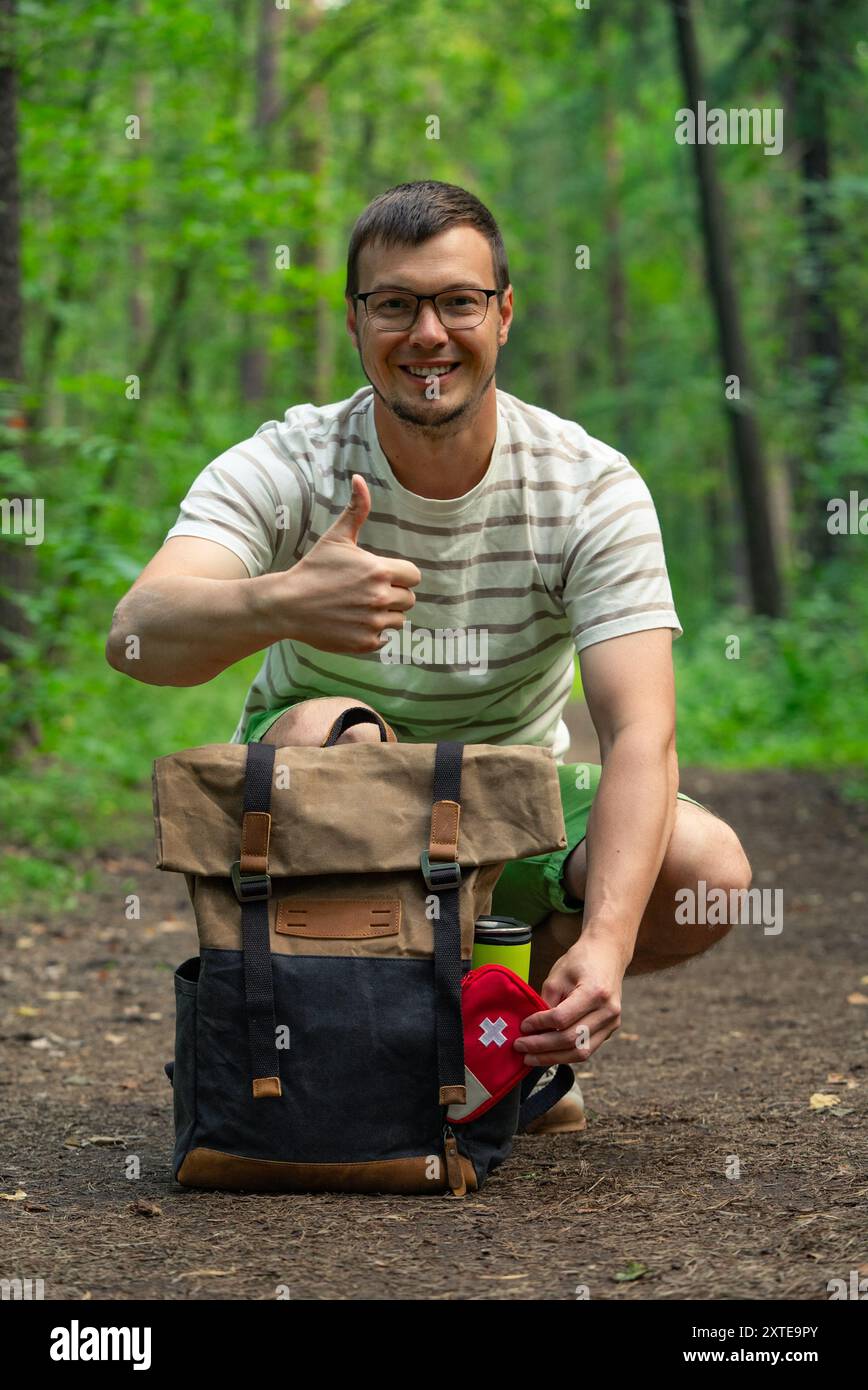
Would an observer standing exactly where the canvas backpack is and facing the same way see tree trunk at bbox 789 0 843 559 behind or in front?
behind

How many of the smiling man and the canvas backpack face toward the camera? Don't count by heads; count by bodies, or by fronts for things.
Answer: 2

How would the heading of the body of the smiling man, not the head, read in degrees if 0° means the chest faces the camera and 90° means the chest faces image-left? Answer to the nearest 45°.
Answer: approximately 0°

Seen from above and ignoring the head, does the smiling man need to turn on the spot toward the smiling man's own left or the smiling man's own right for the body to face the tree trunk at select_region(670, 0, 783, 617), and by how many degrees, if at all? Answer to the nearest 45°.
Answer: approximately 180°

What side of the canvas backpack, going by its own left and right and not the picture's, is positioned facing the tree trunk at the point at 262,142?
back

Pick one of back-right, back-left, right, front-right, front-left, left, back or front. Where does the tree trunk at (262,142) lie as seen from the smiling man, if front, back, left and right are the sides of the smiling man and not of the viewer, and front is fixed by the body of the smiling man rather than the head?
back

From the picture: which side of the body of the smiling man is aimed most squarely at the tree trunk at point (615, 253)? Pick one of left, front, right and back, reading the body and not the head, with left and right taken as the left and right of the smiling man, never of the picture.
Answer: back

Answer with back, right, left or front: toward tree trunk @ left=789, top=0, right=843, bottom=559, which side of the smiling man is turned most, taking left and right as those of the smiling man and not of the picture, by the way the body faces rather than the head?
back
